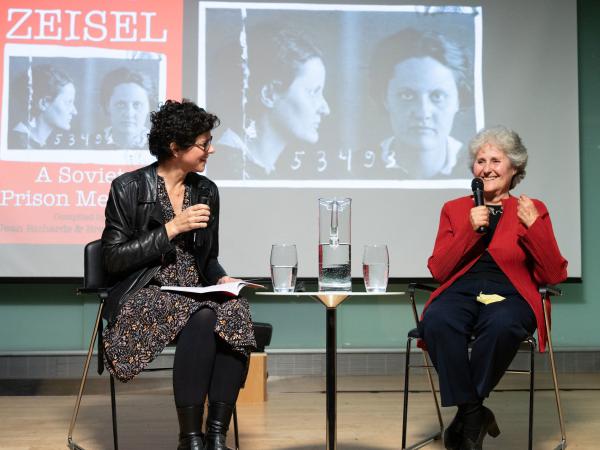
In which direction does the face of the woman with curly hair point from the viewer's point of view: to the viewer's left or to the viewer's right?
to the viewer's right

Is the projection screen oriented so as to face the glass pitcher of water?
yes

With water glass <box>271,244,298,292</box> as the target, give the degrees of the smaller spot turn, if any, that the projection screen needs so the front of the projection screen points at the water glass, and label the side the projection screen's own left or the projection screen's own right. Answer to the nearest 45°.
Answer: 0° — it already faces it
